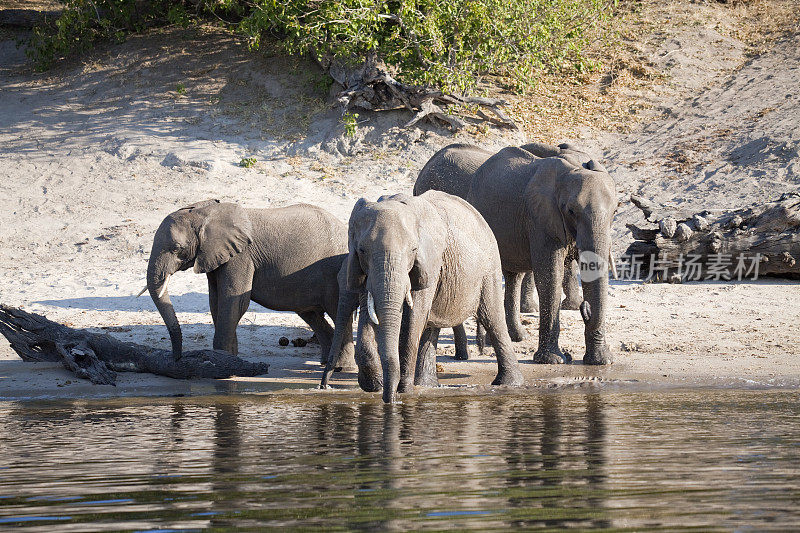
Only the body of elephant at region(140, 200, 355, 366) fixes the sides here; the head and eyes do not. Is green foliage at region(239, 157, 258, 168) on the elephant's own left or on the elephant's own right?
on the elephant's own right

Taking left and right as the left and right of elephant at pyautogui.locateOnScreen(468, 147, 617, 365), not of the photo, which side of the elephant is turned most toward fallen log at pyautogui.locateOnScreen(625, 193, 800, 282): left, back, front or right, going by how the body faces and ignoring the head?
left

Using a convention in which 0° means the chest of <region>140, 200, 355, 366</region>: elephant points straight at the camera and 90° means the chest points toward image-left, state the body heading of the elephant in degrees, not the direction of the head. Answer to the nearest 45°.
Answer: approximately 90°

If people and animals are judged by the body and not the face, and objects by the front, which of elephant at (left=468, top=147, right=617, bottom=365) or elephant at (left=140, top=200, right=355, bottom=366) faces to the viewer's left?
elephant at (left=140, top=200, right=355, bottom=366)

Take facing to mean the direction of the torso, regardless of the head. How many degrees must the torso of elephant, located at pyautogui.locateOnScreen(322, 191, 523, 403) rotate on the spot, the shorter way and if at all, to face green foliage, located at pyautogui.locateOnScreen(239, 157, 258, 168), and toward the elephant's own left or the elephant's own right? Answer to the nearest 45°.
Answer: approximately 135° to the elephant's own right

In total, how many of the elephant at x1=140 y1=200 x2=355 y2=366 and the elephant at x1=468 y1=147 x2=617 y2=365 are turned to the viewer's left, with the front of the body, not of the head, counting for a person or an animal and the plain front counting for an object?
1

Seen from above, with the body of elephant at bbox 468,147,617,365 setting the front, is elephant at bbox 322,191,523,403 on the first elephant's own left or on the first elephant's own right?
on the first elephant's own right

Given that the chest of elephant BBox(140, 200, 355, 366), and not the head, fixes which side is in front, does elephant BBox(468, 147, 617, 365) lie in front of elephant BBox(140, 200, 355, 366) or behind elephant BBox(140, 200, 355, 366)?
behind

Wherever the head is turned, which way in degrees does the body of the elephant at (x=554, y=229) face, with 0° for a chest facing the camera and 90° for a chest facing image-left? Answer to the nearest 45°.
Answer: approximately 315°

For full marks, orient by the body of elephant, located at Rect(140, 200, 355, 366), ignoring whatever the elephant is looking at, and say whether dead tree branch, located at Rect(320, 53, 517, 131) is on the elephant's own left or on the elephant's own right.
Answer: on the elephant's own right

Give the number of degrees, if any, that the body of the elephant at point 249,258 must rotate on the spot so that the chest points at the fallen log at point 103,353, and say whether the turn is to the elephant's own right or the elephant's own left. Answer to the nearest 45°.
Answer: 0° — it already faces it

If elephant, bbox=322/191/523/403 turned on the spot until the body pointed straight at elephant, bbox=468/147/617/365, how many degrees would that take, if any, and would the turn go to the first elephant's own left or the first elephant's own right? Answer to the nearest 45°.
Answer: approximately 180°

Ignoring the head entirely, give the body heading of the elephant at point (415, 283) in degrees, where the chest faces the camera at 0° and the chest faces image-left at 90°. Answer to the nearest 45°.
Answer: approximately 45°

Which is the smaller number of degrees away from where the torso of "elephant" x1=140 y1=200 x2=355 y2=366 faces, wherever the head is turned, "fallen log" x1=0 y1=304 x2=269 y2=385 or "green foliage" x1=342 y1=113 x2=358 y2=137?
the fallen log
